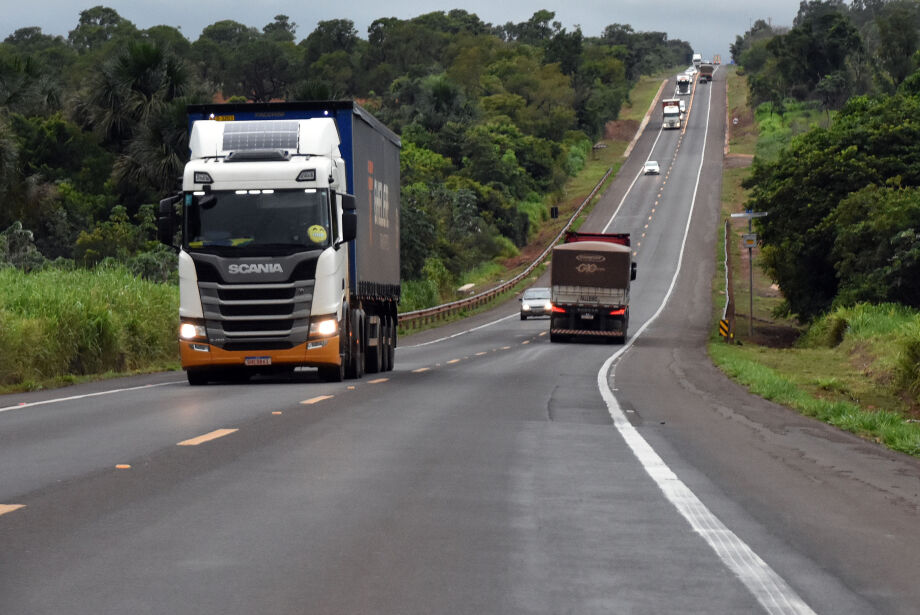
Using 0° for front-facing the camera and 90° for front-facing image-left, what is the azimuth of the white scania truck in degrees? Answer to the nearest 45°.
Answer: approximately 0°

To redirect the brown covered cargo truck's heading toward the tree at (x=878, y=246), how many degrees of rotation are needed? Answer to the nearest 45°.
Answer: approximately 90° to its right

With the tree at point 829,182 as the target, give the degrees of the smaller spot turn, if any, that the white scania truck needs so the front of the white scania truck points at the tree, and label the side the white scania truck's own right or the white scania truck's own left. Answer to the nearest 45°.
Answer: approximately 135° to the white scania truck's own left

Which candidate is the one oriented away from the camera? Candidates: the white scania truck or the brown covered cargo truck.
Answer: the brown covered cargo truck

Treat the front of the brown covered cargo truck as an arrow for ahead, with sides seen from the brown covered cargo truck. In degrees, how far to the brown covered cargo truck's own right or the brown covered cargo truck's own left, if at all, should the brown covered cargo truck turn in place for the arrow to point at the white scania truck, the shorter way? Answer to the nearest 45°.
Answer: approximately 180°

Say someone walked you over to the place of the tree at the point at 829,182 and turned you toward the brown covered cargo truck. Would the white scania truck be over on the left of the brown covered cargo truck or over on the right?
left

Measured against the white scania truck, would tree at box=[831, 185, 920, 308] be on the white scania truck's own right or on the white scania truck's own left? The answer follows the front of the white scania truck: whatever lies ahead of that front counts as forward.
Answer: on the white scania truck's own left

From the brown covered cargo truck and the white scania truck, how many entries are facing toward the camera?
1

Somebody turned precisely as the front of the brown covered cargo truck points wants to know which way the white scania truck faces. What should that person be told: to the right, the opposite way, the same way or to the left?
the opposite way

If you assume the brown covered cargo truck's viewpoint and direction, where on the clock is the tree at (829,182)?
The tree is roughly at 2 o'clock from the brown covered cargo truck.

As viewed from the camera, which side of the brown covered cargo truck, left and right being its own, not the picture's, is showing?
back
